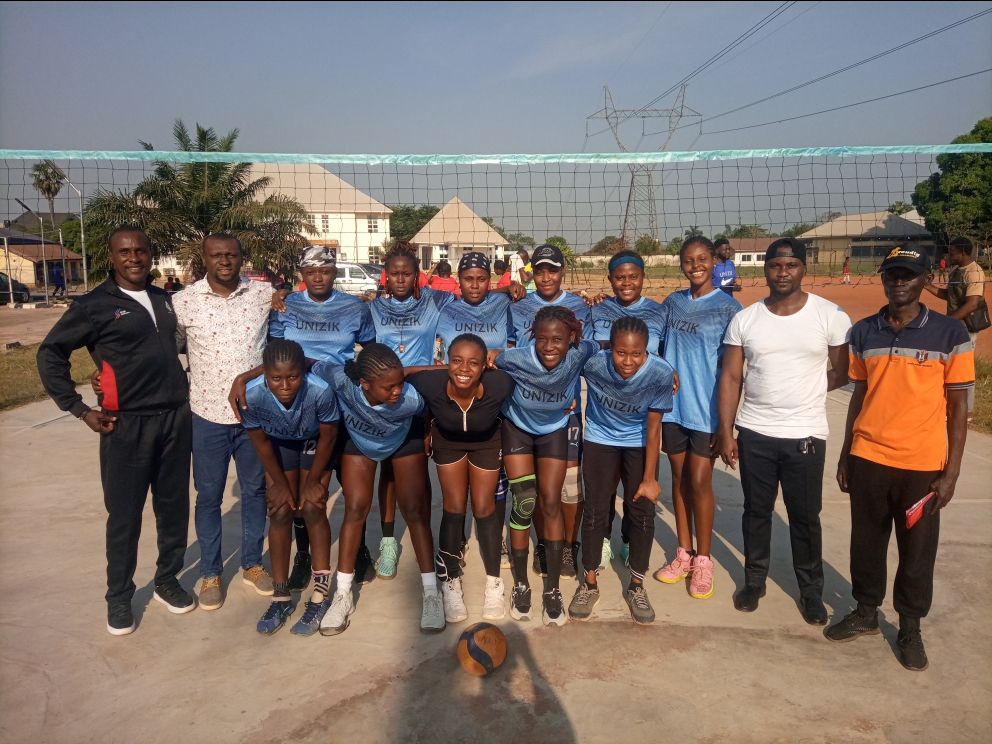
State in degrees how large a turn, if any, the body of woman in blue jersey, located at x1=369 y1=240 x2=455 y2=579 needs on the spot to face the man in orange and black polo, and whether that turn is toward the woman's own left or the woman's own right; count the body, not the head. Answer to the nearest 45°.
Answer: approximately 45° to the woman's own left

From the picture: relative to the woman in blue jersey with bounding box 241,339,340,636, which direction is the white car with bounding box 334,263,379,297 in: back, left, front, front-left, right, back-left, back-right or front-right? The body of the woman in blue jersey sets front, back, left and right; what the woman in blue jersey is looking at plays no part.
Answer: back

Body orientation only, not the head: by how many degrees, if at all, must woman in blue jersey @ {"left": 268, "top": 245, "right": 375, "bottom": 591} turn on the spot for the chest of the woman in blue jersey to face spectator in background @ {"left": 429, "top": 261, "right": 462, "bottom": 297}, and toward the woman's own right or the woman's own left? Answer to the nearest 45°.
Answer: approximately 180°

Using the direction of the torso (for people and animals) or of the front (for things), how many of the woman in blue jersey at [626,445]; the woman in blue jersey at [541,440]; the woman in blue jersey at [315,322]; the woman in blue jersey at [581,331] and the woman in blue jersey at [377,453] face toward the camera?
5

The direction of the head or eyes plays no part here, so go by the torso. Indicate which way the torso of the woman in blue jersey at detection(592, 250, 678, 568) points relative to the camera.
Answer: toward the camera

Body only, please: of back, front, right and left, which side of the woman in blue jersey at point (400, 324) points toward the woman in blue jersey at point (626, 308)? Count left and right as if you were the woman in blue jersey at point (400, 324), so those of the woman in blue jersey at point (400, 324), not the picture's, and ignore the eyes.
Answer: left

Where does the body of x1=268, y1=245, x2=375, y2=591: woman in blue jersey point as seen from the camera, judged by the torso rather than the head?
toward the camera

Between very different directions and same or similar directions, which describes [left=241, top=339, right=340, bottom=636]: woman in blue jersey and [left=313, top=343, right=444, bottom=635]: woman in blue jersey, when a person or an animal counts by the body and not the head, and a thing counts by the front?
same or similar directions

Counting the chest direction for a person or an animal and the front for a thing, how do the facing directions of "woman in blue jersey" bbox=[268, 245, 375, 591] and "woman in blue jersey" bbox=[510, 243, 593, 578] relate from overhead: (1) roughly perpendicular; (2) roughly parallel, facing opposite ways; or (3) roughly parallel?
roughly parallel

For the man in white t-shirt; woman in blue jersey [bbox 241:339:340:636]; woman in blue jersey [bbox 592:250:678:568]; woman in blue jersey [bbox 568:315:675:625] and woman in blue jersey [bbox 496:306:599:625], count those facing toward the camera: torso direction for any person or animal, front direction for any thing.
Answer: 5

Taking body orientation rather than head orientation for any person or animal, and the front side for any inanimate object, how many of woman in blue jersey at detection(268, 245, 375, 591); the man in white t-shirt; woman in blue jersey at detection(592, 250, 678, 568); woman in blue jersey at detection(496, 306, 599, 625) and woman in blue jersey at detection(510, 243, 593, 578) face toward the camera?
5

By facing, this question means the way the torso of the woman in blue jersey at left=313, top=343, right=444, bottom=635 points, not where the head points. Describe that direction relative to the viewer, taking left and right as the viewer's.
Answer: facing the viewer

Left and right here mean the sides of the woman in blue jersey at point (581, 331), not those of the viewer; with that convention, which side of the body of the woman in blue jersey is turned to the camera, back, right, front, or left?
front
